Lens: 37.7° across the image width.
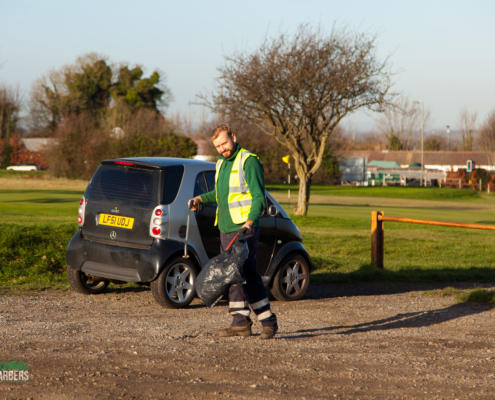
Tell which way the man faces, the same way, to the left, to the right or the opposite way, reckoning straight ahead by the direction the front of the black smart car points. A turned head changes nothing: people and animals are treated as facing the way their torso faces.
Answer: the opposite way

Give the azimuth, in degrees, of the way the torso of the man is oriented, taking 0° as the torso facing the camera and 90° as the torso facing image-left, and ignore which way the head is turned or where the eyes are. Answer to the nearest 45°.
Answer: approximately 45°

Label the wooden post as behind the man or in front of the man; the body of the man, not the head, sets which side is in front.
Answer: behind

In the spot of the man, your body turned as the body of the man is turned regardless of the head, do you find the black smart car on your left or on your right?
on your right

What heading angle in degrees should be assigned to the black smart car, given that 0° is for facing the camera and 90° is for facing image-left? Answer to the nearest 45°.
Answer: approximately 225°
